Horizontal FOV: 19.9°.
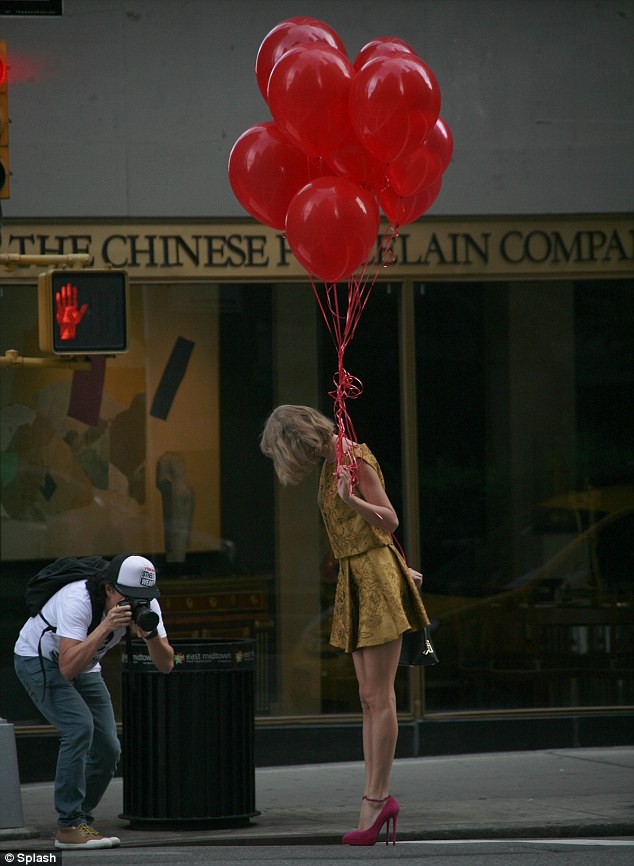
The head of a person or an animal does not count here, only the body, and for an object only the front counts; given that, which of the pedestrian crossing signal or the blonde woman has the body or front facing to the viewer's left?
the blonde woman

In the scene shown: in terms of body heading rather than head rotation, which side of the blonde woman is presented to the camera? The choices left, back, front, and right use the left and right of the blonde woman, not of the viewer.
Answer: left

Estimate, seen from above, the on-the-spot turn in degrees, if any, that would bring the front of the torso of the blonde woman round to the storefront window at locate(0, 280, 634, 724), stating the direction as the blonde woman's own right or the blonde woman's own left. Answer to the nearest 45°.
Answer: approximately 90° to the blonde woman's own right

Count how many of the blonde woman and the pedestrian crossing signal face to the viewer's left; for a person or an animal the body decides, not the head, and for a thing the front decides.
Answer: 1

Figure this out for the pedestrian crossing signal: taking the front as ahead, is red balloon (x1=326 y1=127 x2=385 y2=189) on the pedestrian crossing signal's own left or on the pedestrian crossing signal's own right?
on the pedestrian crossing signal's own left

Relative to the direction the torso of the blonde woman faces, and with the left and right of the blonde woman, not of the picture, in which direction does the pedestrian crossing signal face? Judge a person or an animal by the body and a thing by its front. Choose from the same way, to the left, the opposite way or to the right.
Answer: to the left

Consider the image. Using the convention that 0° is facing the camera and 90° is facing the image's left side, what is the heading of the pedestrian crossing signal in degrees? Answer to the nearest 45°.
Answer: approximately 0°

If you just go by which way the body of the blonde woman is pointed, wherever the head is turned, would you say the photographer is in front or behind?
in front
